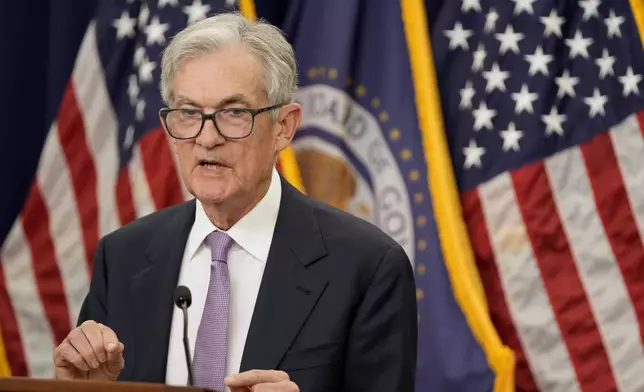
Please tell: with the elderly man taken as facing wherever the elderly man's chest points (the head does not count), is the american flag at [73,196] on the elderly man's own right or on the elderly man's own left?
on the elderly man's own right

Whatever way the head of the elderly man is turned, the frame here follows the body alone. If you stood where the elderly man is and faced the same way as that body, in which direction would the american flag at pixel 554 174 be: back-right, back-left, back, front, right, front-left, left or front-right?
back

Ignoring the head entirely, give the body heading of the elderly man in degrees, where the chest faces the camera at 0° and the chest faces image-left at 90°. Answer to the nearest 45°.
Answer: approximately 45°

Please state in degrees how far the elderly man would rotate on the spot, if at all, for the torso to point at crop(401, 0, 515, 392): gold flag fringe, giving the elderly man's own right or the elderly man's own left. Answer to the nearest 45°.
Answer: approximately 180°
